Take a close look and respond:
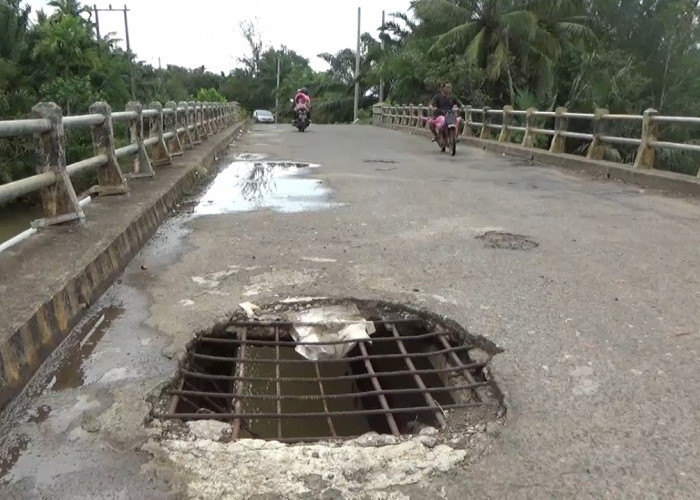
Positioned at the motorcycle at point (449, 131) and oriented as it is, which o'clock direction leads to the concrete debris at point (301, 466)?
The concrete debris is roughly at 12 o'clock from the motorcycle.

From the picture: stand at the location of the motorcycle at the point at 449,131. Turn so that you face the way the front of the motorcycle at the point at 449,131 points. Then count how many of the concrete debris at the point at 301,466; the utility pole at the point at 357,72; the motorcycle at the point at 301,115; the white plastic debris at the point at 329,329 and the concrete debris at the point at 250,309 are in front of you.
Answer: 3

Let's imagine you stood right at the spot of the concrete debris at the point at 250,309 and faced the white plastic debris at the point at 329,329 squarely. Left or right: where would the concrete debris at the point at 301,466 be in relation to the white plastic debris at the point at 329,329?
right

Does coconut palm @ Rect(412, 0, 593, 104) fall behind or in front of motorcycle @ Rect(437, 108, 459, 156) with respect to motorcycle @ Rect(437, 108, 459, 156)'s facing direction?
behind

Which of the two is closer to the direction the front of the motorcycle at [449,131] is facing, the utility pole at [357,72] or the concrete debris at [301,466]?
the concrete debris

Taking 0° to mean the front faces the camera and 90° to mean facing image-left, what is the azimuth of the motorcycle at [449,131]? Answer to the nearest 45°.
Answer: approximately 0°

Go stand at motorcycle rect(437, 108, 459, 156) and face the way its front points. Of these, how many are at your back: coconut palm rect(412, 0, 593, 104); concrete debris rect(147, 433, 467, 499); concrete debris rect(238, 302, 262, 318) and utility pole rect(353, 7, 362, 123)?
2

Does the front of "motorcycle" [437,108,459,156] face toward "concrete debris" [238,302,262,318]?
yes

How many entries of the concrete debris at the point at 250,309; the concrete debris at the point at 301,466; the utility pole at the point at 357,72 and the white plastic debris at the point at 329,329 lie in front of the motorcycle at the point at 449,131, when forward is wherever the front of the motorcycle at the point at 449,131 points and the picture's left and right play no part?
3

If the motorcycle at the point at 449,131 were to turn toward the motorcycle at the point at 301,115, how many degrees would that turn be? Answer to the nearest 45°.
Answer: approximately 135° to its right

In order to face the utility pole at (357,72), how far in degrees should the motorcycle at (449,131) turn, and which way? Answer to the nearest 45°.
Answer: approximately 180°

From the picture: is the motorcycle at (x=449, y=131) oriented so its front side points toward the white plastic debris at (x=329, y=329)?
yes
